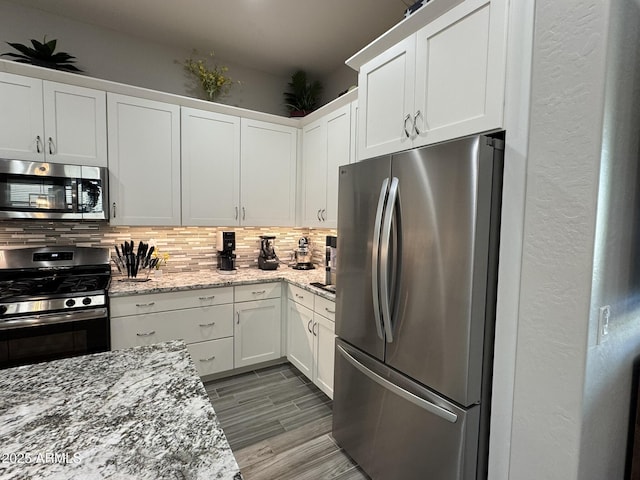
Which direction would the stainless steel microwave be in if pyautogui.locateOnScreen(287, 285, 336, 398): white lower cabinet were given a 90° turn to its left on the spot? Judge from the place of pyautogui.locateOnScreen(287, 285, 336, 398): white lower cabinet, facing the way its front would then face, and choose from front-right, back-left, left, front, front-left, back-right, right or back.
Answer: back-right

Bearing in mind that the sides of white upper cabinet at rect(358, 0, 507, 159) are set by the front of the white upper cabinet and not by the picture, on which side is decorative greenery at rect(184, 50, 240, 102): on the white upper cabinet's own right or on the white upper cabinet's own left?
on the white upper cabinet's own right

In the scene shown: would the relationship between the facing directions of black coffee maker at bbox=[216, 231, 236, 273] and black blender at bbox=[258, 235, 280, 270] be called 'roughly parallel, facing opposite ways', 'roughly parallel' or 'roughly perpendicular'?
roughly parallel

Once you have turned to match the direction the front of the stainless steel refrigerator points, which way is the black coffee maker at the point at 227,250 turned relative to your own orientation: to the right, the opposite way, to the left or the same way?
to the left

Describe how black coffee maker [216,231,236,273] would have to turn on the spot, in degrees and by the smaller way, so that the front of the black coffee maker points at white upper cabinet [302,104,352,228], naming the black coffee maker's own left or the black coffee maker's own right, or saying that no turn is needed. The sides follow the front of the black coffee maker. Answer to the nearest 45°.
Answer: approximately 45° to the black coffee maker's own left

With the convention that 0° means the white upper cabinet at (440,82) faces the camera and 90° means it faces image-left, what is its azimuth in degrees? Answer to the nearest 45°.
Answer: approximately 45°

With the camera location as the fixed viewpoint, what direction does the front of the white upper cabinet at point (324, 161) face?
facing the viewer and to the left of the viewer

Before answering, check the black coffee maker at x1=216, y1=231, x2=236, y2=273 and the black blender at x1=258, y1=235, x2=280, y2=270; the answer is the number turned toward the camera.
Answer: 2

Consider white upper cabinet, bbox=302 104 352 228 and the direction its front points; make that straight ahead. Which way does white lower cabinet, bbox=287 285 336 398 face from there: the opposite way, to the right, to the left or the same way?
the same way

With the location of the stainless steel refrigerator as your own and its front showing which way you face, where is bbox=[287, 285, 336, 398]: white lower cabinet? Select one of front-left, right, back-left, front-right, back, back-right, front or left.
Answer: right

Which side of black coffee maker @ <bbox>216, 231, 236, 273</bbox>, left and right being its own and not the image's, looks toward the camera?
front

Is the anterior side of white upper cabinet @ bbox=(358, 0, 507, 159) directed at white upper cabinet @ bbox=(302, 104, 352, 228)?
no

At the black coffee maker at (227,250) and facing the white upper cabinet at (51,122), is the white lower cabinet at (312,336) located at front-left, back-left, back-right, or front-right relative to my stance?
back-left

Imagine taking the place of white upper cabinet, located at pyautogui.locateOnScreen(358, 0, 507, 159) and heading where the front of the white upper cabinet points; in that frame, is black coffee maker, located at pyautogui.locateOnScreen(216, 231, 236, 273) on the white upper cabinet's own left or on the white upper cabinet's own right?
on the white upper cabinet's own right

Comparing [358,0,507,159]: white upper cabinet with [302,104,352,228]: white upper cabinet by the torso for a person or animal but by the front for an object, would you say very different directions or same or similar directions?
same or similar directions

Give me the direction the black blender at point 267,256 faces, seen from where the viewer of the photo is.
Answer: facing the viewer
